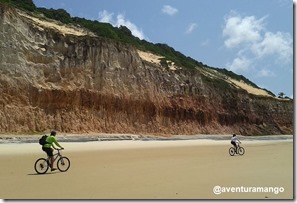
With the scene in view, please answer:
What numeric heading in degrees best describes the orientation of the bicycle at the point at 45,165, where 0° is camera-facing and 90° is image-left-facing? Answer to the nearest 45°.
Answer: approximately 225°
